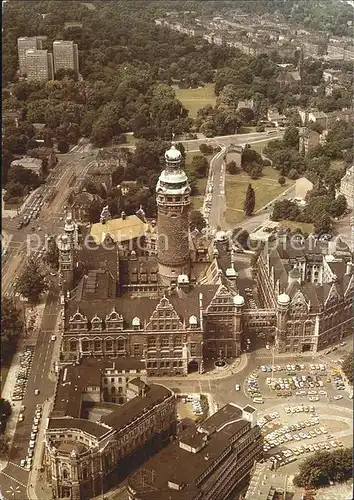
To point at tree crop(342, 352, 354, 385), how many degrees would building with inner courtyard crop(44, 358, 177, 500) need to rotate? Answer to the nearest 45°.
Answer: approximately 135° to its left

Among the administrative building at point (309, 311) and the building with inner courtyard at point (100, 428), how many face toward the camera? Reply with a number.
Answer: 2

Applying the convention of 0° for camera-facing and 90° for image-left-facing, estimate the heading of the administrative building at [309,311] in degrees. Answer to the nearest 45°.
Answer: approximately 0°

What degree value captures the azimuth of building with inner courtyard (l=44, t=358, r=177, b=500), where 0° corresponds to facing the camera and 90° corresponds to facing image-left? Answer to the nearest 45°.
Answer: approximately 0°

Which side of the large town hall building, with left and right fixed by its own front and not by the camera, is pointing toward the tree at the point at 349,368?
left

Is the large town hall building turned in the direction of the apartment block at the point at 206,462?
yes

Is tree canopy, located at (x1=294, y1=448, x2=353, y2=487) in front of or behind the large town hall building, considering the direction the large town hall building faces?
in front

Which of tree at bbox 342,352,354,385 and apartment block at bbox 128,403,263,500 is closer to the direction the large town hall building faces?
the apartment block
